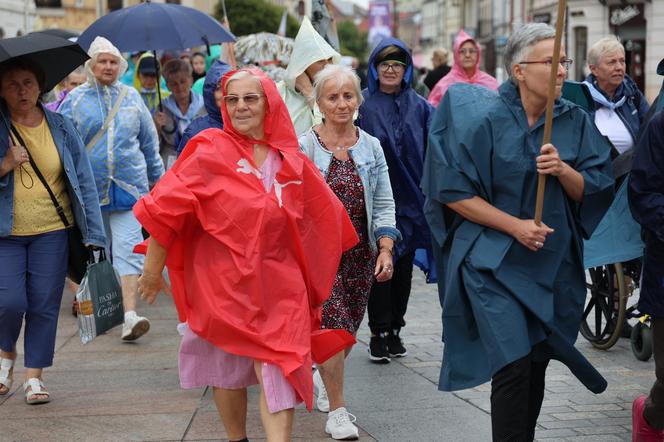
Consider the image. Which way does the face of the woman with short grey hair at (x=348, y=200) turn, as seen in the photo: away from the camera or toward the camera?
toward the camera

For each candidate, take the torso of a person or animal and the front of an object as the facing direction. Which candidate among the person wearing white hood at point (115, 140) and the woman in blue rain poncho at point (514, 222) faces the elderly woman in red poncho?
the person wearing white hood

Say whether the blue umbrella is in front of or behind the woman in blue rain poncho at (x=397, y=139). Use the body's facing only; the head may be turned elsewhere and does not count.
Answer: behind

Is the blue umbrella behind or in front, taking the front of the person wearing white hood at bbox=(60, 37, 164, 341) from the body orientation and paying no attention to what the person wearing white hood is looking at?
behind

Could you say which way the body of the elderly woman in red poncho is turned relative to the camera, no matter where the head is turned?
toward the camera

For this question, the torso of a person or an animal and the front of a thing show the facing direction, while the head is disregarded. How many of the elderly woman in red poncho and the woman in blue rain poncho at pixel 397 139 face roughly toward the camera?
2

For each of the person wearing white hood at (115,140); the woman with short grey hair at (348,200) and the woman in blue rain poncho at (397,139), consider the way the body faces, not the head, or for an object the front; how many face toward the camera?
3

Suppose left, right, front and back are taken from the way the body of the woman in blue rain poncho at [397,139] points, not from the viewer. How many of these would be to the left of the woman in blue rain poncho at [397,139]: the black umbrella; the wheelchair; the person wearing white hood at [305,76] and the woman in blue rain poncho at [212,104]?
1

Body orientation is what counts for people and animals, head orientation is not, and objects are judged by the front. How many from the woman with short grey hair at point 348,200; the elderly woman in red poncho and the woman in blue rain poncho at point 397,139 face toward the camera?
3

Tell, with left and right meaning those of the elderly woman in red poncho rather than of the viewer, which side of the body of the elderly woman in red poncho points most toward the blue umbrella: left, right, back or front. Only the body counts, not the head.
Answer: back

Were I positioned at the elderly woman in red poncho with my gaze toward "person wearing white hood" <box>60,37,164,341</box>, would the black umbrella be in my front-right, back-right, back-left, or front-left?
front-left

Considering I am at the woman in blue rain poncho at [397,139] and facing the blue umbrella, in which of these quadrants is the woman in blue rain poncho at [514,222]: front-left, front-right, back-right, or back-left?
back-left

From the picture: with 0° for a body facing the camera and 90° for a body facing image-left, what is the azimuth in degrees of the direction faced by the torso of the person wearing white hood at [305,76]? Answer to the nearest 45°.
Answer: approximately 315°

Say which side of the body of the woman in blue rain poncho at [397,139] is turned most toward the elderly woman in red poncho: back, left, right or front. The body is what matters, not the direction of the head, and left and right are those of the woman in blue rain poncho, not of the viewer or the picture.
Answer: front

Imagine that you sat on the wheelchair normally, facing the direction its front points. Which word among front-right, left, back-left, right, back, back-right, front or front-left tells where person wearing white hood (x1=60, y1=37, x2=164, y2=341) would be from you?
back-right

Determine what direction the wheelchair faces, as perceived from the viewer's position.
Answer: facing the viewer and to the right of the viewer

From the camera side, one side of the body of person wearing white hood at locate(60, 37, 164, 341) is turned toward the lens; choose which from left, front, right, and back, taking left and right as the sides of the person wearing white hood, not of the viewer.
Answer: front

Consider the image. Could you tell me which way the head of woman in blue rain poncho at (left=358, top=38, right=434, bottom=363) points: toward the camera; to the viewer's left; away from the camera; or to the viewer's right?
toward the camera

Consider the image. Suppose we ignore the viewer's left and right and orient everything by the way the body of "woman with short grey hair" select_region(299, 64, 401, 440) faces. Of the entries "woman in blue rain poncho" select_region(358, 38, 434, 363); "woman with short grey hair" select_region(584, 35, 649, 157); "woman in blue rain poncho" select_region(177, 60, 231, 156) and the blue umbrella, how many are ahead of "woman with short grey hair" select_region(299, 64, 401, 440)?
0

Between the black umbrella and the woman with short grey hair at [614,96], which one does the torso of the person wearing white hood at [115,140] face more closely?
the black umbrella
